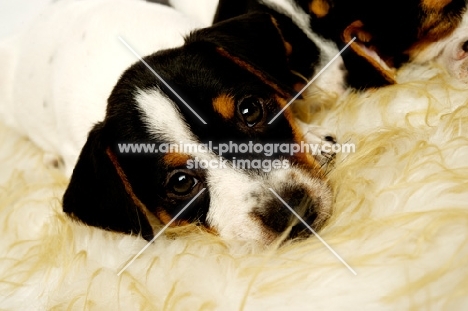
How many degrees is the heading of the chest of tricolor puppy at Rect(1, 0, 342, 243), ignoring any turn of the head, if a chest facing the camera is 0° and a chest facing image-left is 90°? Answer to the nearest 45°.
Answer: approximately 315°

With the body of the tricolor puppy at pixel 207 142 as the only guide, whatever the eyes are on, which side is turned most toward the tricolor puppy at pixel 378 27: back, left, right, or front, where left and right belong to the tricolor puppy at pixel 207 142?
left
